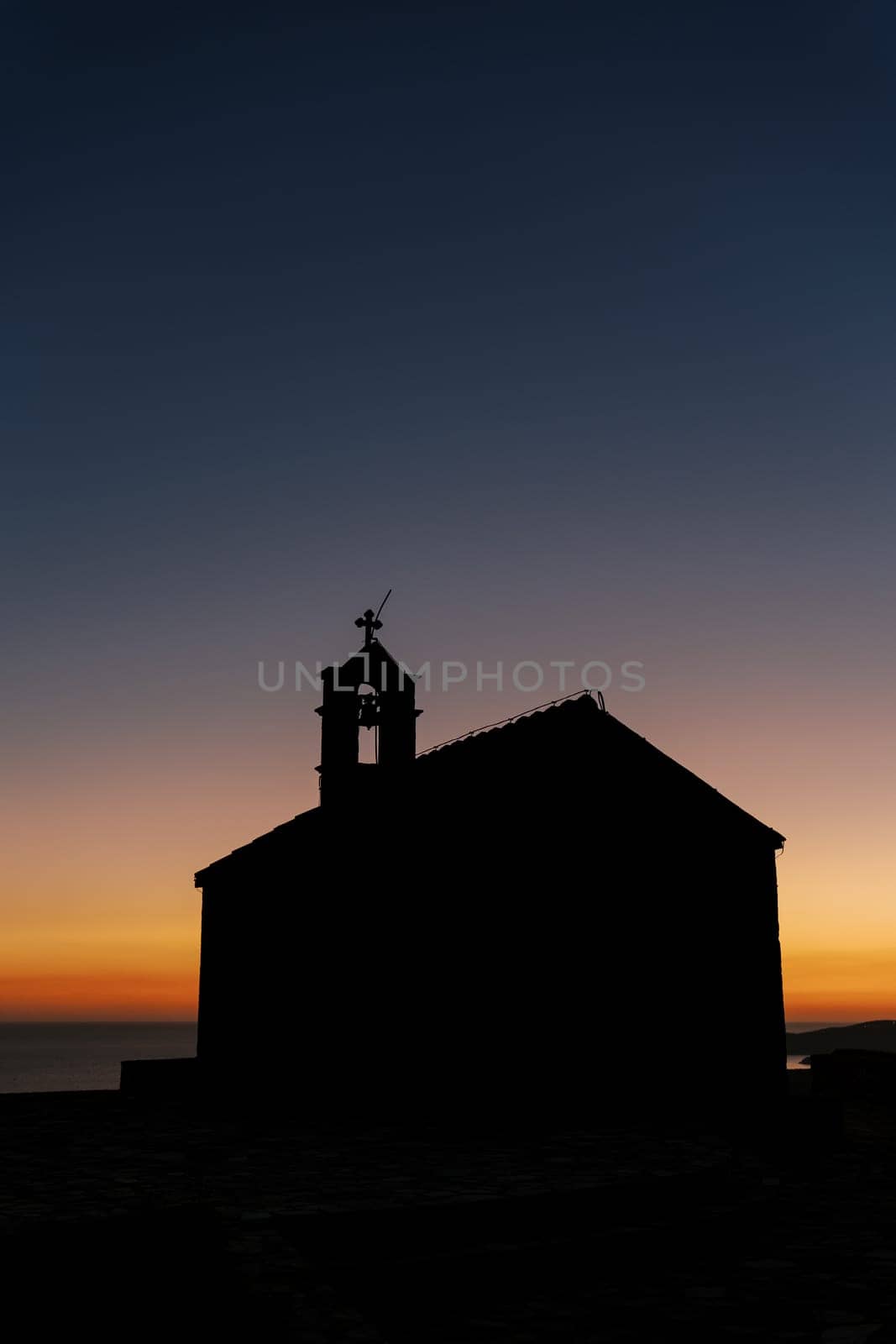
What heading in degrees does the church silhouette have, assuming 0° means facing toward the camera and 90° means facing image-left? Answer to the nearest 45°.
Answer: approximately 135°
